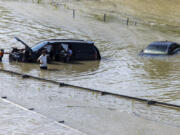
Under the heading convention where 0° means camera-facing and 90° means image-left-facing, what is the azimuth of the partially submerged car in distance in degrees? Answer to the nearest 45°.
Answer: approximately 45°

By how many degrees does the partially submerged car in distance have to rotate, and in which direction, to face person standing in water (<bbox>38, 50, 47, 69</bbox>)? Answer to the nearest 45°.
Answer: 0° — it already faces them

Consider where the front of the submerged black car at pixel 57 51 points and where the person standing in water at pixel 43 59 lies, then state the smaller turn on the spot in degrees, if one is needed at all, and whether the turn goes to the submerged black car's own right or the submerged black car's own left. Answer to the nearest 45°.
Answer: approximately 90° to the submerged black car's own left

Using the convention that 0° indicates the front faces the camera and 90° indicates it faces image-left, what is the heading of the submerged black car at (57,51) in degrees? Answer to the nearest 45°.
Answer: approximately 90°

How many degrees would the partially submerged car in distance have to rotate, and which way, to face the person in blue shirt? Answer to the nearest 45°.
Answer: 0° — it already faces them

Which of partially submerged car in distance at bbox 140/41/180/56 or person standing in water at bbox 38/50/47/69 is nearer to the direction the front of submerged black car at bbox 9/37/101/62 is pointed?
the person standing in water

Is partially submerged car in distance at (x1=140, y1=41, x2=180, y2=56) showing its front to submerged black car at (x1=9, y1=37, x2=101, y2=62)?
yes
